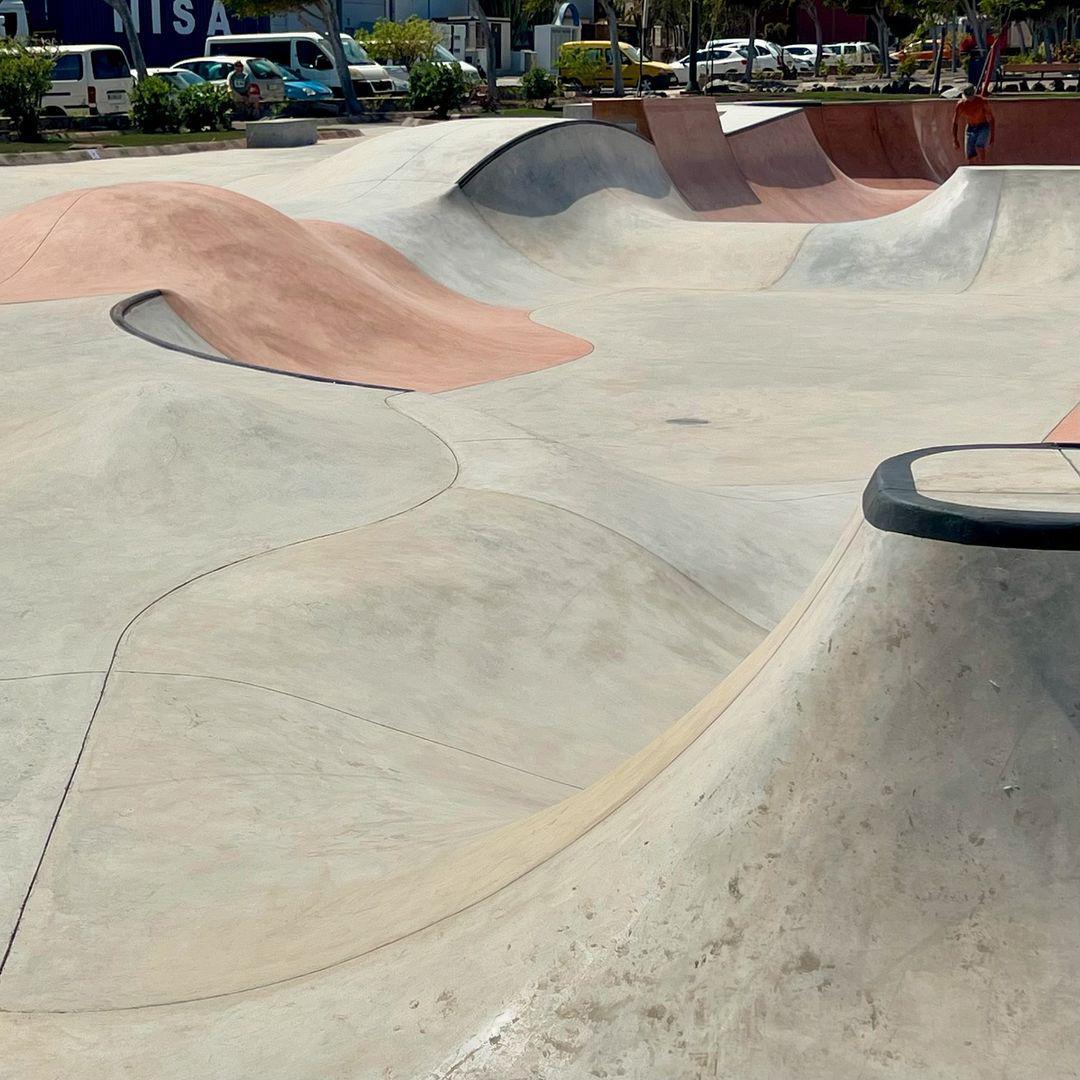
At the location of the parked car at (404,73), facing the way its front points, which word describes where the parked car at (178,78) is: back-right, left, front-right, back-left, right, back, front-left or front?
back-right

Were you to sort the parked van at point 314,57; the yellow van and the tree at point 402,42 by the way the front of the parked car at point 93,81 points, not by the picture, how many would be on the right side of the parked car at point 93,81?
3

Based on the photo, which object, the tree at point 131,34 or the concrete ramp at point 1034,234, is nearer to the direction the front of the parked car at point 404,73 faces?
the concrete ramp

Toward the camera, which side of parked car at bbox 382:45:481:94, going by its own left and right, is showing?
right

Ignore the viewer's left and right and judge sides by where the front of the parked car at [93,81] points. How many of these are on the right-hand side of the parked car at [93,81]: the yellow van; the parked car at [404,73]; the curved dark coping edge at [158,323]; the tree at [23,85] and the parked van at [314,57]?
3

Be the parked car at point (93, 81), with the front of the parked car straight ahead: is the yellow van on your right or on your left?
on your right
